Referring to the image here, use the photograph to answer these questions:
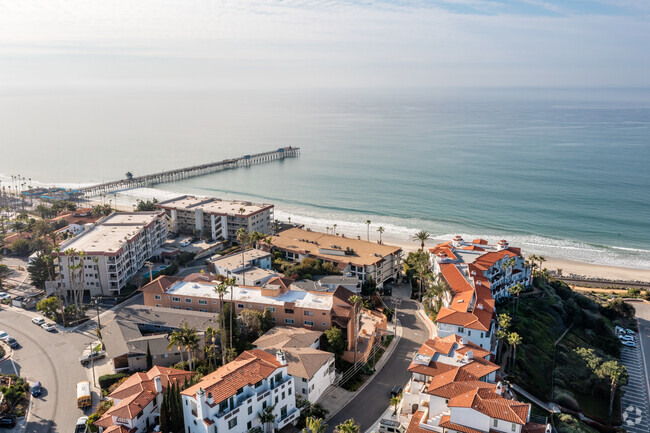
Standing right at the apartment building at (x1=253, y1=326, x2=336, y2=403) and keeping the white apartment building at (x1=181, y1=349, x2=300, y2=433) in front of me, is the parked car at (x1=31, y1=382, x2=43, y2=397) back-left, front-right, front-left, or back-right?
front-right

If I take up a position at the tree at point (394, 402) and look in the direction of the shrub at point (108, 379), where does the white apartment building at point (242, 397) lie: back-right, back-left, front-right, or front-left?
front-left

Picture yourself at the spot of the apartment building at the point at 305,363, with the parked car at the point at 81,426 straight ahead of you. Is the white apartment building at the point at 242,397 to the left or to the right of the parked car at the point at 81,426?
left

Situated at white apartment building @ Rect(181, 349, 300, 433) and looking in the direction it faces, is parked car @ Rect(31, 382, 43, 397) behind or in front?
behind

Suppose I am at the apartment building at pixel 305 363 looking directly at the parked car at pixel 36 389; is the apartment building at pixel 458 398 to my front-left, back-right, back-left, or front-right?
back-left

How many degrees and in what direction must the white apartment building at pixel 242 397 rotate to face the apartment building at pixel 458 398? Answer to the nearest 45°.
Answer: approximately 45° to its left

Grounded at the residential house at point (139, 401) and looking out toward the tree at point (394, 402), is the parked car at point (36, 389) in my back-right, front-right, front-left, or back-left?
back-left
